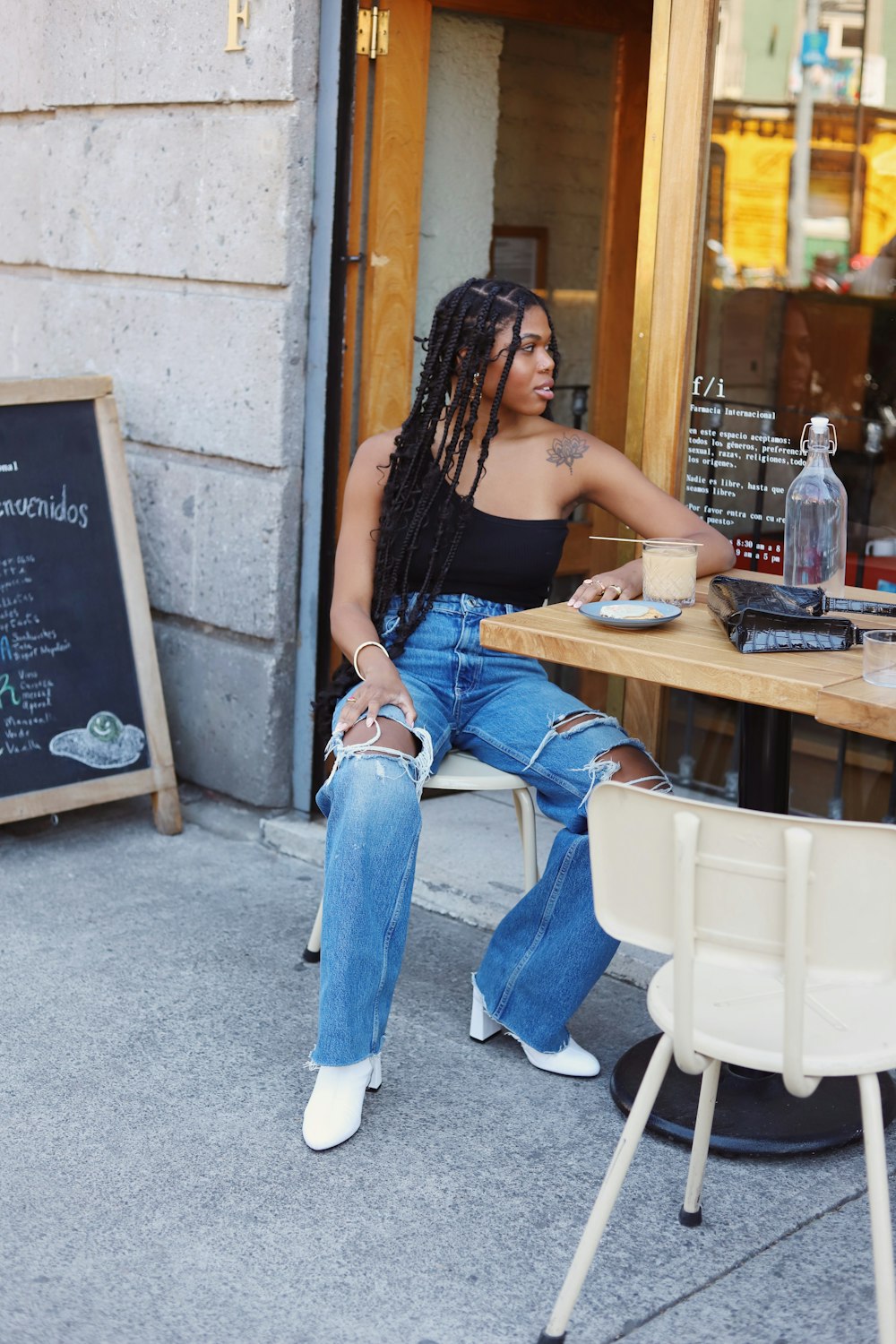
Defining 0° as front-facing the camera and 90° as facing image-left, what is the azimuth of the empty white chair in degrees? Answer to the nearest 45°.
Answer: approximately 225°

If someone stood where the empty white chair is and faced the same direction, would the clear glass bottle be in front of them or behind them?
in front

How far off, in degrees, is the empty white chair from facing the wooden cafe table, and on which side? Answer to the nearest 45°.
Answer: approximately 45° to its left

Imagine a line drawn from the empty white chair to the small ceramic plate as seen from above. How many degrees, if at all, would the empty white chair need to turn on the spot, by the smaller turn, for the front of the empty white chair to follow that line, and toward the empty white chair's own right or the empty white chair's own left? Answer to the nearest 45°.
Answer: approximately 45° to the empty white chair's own left

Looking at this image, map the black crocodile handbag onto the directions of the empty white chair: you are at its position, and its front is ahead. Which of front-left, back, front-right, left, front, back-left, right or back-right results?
front-left

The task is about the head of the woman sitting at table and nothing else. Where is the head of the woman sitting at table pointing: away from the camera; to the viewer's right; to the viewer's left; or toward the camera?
to the viewer's right

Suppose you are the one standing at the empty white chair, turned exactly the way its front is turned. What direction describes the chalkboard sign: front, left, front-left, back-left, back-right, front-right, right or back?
left

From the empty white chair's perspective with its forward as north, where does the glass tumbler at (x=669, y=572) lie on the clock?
The glass tumbler is roughly at 10 o'clock from the empty white chair.
